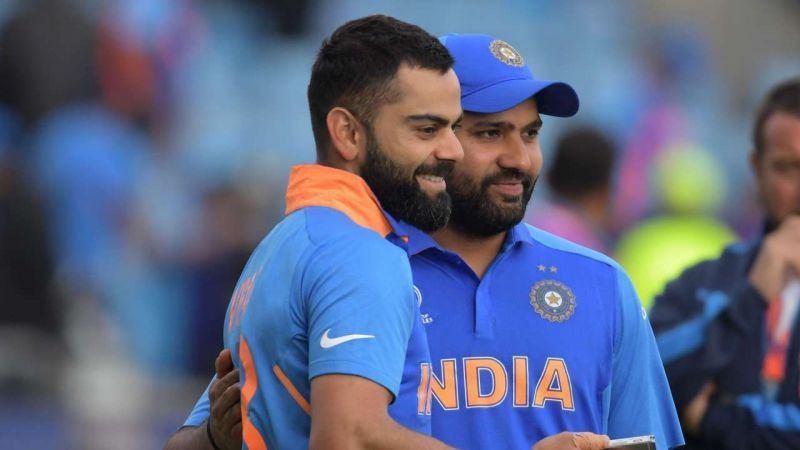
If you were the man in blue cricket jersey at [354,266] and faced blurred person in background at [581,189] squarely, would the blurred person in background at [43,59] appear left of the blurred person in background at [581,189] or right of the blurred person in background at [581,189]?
left

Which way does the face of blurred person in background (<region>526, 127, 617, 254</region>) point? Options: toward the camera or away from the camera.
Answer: away from the camera

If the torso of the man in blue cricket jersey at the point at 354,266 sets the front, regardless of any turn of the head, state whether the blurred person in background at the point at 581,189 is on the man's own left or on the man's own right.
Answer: on the man's own left

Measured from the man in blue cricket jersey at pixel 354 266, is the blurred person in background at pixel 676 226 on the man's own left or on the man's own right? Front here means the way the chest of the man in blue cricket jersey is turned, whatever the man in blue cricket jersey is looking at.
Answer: on the man's own left
